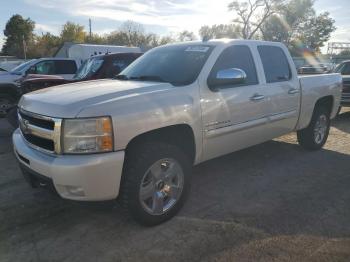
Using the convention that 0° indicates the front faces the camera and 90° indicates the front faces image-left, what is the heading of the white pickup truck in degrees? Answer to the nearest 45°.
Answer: approximately 45°

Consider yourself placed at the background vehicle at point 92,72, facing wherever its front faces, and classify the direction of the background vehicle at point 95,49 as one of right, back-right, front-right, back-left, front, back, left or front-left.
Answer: back-right

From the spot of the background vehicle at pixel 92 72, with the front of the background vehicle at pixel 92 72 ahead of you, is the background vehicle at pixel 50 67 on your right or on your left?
on your right

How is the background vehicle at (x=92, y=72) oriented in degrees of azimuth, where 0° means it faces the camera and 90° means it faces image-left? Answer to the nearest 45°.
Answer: approximately 45°

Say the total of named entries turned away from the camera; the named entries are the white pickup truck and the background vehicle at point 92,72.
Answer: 0

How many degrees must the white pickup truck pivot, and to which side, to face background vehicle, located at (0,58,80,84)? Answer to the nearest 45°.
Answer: approximately 90° to its right

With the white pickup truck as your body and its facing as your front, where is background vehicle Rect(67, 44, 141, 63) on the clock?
The background vehicle is roughly at 4 o'clock from the white pickup truck.
